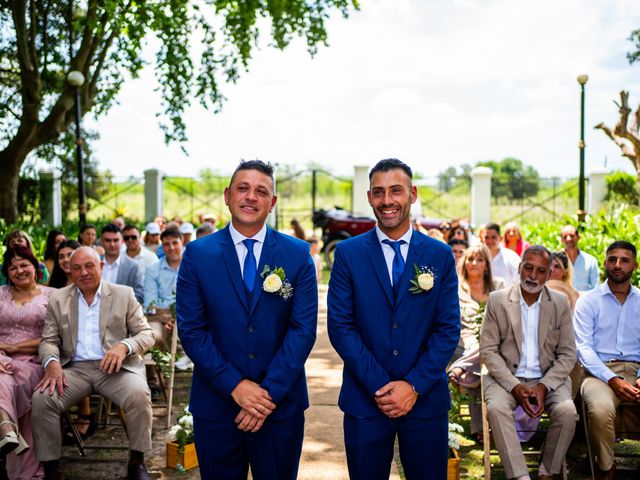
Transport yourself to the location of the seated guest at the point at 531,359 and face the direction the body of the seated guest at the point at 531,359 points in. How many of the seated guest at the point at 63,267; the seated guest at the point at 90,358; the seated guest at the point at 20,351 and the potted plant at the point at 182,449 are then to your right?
4

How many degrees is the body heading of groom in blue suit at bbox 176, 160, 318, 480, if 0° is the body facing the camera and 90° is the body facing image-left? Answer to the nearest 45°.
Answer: approximately 0°

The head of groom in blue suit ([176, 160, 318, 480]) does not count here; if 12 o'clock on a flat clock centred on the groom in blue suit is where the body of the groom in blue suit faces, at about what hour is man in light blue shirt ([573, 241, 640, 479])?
The man in light blue shirt is roughly at 8 o'clock from the groom in blue suit.

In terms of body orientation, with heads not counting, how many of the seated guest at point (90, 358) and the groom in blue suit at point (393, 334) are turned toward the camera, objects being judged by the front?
2
